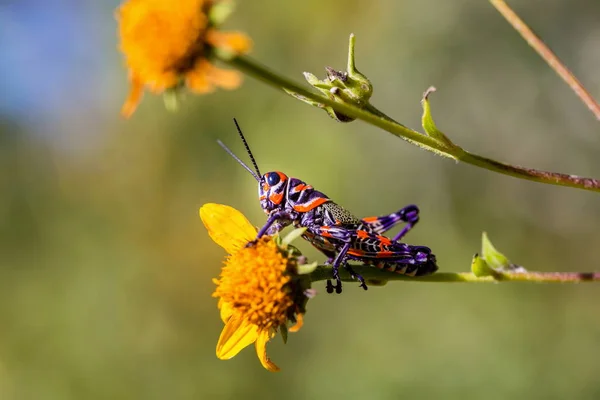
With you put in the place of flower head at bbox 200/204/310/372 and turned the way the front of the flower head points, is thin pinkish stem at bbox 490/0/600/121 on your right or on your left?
on your left

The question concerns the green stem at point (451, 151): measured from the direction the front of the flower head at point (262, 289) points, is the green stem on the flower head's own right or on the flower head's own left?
on the flower head's own left

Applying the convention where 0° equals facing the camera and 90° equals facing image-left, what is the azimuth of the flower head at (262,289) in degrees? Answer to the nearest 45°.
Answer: approximately 45°
